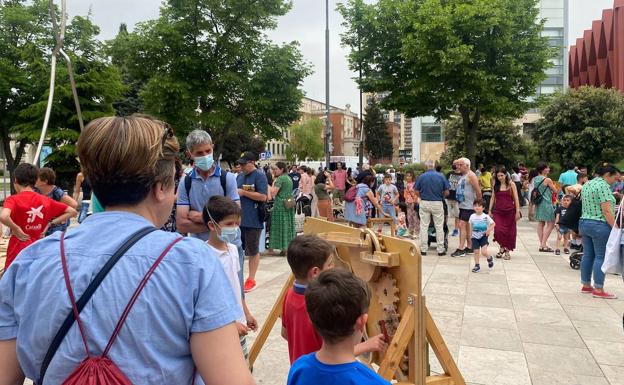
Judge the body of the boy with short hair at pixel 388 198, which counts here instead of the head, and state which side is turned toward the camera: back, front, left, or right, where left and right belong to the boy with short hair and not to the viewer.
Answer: front

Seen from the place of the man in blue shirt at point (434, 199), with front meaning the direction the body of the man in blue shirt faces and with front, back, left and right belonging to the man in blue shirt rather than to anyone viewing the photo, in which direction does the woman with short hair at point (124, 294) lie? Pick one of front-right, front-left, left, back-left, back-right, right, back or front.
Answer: back

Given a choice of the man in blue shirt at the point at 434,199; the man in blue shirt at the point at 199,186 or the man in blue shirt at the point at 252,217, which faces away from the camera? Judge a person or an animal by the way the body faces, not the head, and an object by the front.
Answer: the man in blue shirt at the point at 434,199

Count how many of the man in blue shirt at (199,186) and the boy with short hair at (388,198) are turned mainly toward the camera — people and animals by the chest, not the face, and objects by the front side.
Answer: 2

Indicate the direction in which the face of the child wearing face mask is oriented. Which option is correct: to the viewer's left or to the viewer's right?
to the viewer's right

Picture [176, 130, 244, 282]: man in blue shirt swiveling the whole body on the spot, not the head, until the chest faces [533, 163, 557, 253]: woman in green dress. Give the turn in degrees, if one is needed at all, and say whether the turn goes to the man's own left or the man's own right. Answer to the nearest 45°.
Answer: approximately 135° to the man's own left

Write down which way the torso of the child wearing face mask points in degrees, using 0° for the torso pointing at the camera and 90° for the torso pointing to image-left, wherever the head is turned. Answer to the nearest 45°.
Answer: approximately 315°

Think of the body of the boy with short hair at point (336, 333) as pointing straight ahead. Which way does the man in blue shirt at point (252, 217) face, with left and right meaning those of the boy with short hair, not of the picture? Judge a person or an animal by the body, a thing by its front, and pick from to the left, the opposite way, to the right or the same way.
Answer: the opposite way

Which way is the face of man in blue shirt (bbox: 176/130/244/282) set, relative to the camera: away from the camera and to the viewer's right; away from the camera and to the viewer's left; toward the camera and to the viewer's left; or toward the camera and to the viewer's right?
toward the camera and to the viewer's right

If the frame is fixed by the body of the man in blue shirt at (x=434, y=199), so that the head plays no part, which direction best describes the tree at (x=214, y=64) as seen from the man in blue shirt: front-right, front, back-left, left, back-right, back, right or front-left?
front-left

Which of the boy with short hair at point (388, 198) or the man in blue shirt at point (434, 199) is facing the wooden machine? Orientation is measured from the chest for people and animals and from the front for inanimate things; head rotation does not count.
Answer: the boy with short hair
